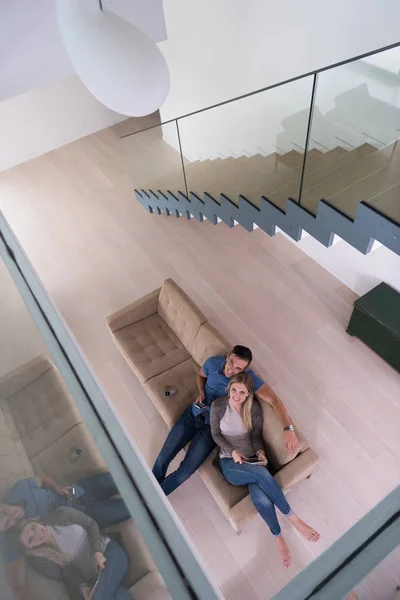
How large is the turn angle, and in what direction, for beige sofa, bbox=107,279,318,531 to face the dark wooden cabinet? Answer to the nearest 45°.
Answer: approximately 135° to its left

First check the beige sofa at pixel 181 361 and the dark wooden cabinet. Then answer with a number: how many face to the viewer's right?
0

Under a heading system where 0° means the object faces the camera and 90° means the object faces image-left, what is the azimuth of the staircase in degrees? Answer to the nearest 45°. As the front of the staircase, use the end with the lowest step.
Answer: approximately 135°

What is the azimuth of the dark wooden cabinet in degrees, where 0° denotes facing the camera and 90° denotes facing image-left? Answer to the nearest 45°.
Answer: approximately 45°

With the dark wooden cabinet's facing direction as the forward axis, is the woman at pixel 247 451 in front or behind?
in front

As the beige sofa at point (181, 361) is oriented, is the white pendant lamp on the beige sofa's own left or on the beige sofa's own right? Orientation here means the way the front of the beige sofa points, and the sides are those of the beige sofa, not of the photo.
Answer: on the beige sofa's own right
